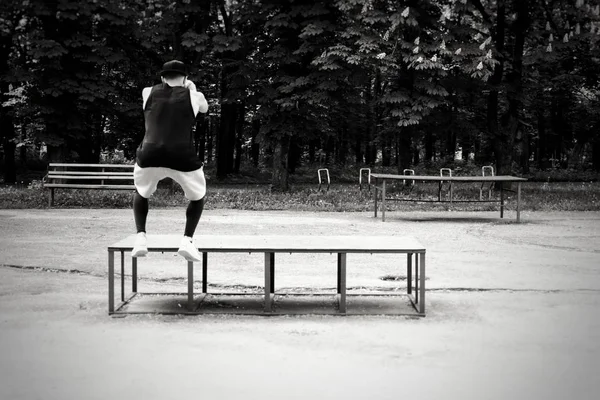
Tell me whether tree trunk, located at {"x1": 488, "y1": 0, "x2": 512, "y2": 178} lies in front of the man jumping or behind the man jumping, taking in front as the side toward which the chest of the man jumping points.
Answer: in front

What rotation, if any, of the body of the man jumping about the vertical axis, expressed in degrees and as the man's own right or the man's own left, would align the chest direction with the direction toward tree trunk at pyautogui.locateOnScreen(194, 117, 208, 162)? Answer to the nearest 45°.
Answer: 0° — they already face it

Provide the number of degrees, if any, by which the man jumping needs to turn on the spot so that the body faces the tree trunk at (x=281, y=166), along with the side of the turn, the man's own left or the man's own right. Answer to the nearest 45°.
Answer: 0° — they already face it

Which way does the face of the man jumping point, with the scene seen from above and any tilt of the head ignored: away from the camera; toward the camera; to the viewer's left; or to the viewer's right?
away from the camera

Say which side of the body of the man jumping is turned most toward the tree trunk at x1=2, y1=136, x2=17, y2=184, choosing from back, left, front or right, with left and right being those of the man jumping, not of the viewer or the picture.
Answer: front

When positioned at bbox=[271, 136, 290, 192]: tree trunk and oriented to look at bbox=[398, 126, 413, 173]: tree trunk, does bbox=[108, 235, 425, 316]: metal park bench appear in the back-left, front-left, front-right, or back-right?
back-right

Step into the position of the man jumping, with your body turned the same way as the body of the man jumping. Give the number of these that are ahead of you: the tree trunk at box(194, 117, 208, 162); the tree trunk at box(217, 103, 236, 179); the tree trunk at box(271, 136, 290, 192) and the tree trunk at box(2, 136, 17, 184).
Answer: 4

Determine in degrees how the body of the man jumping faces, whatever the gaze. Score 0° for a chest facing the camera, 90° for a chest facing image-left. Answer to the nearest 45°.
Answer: approximately 180°

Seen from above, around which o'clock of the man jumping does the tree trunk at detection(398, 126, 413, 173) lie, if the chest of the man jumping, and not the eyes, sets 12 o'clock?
The tree trunk is roughly at 1 o'clock from the man jumping.
